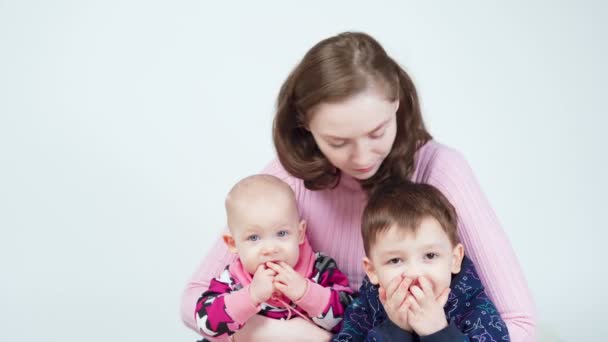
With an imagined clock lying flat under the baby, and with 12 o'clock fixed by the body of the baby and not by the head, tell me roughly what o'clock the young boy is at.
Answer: The young boy is roughly at 10 o'clock from the baby.

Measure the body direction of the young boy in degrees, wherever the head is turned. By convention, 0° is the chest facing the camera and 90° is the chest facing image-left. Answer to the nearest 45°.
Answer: approximately 0°

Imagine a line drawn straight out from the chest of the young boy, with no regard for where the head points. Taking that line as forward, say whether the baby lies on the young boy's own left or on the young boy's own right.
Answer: on the young boy's own right

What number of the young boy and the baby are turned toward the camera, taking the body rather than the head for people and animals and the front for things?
2
